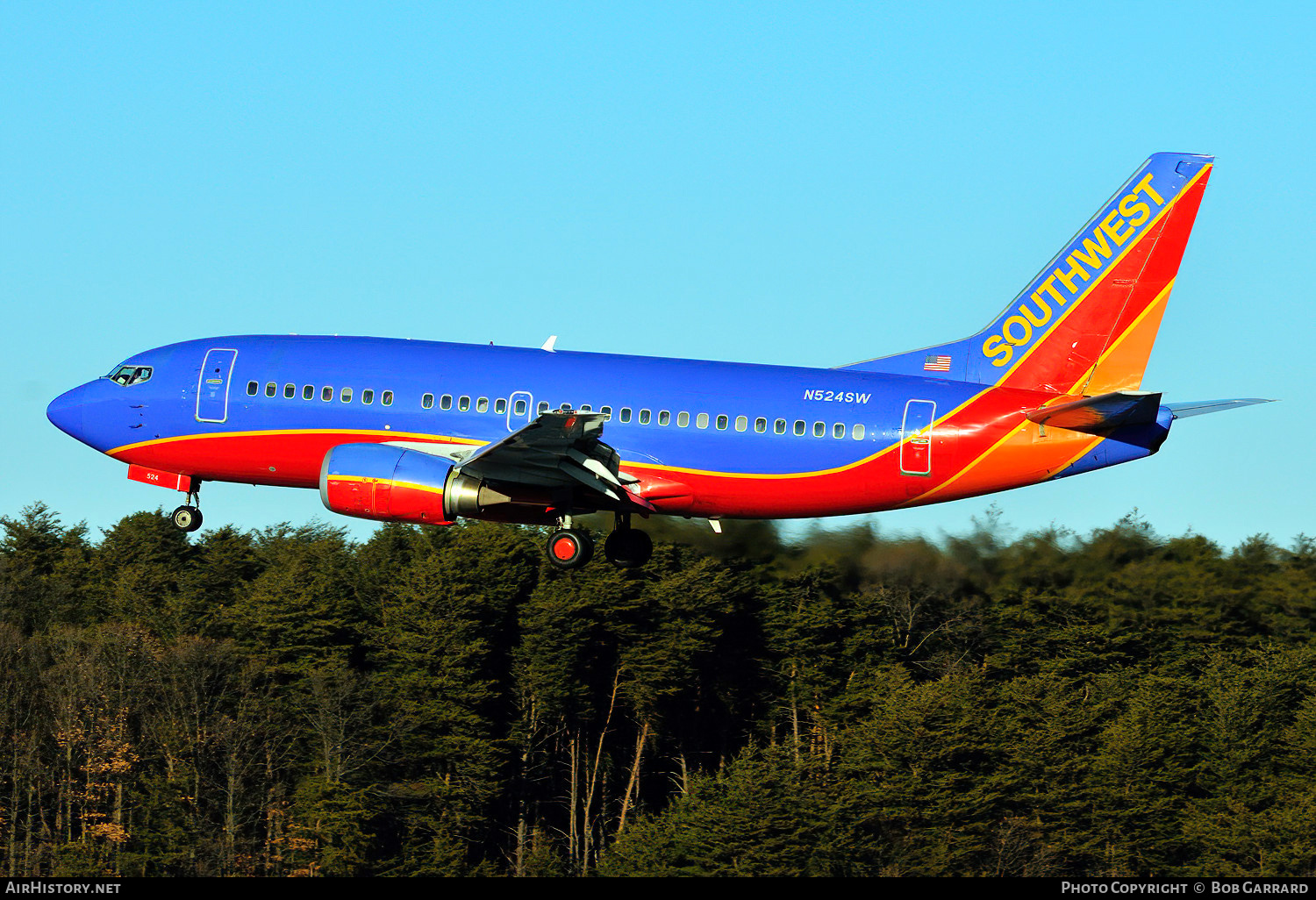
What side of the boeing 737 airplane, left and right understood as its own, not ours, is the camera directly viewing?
left
